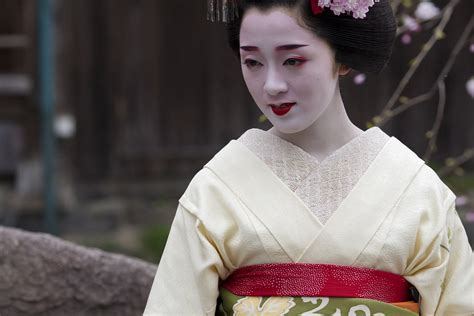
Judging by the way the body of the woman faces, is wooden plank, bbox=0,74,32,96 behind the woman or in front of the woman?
behind

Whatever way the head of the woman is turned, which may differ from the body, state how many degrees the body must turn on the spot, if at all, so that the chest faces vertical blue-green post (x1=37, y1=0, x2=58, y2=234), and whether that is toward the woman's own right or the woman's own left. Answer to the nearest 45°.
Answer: approximately 135° to the woman's own right

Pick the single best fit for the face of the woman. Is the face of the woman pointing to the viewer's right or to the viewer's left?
to the viewer's left

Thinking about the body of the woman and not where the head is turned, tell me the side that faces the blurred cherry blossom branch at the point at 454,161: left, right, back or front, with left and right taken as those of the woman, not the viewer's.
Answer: back

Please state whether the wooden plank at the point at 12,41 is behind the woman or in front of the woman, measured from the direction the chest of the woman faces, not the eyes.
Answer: behind

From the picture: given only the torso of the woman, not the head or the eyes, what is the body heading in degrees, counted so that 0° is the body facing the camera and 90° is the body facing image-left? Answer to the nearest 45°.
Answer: approximately 0°
